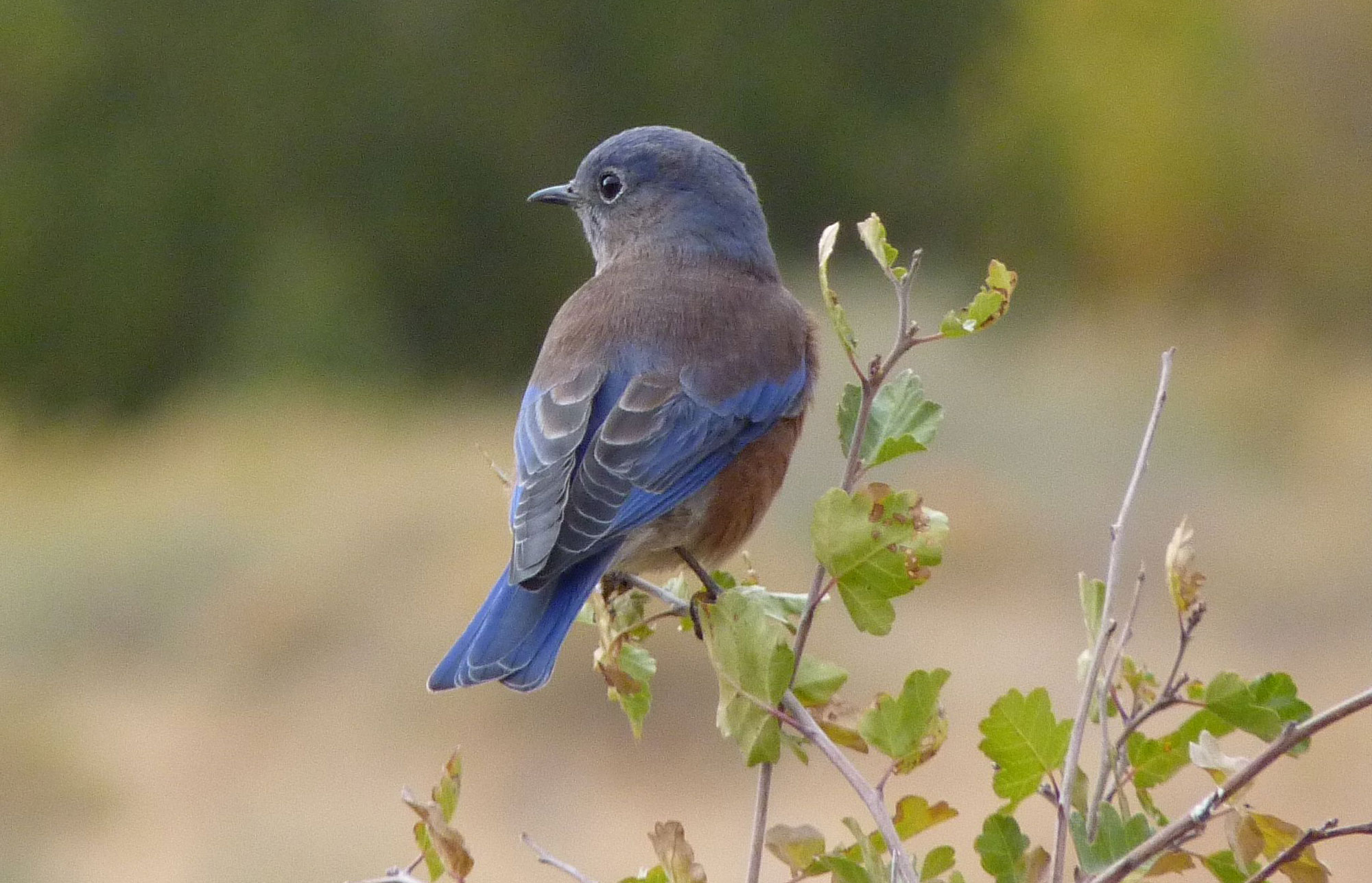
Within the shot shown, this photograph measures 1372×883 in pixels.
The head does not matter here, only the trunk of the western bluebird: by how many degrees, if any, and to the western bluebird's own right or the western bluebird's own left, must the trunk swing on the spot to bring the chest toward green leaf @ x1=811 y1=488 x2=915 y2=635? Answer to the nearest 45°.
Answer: approximately 135° to the western bluebird's own right

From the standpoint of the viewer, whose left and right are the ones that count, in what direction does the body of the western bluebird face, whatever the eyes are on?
facing away from the viewer and to the right of the viewer

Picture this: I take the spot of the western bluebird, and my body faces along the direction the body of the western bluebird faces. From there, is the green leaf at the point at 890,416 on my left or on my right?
on my right
